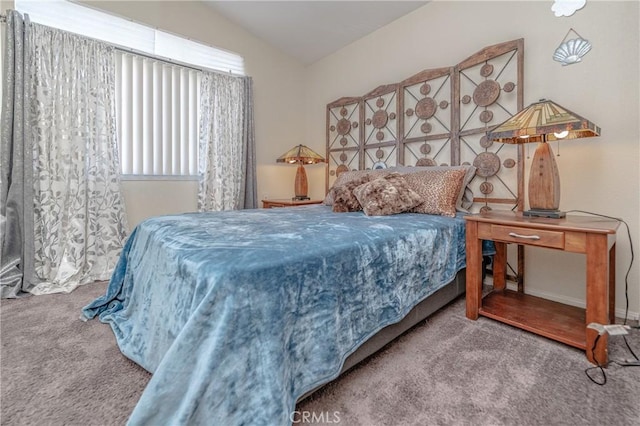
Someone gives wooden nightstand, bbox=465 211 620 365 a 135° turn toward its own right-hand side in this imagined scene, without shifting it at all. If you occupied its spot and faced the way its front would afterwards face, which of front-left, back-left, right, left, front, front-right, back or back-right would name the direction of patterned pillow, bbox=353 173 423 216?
left

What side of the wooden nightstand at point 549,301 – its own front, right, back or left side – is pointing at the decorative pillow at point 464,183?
right

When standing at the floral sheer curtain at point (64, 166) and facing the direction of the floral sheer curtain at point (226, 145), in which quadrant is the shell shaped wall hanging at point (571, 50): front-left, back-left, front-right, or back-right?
front-right

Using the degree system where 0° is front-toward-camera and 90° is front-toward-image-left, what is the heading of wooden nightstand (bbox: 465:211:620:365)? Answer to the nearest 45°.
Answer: approximately 45°

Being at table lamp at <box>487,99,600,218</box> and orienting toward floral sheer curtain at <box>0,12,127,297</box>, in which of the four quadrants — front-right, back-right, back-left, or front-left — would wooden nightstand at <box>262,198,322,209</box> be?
front-right

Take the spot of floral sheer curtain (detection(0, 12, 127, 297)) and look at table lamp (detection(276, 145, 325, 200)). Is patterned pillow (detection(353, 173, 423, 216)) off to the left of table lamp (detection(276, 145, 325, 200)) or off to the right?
right
